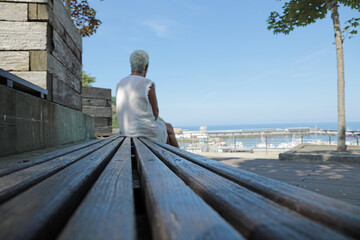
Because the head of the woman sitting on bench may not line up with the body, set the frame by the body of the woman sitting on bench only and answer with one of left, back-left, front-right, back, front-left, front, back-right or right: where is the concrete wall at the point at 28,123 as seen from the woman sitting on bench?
back

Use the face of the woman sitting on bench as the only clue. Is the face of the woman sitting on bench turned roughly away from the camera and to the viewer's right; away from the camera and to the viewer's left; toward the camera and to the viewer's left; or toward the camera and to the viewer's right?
away from the camera and to the viewer's right

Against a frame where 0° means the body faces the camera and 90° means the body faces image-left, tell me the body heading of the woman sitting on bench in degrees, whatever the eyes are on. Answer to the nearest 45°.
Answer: approximately 225°

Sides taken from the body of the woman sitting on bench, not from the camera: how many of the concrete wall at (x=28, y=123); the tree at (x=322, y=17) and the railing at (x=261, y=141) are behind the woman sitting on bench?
1

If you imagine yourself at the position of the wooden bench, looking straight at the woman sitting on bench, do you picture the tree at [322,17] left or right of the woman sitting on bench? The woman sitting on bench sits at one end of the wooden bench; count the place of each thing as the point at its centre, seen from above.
right

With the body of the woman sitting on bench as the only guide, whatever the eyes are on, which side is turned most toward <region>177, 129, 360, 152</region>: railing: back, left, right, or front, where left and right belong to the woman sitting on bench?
front

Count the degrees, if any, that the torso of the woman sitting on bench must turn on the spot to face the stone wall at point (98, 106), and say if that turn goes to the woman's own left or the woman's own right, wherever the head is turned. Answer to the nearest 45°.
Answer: approximately 45° to the woman's own left

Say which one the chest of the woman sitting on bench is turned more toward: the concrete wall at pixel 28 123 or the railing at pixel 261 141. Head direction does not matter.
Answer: the railing
